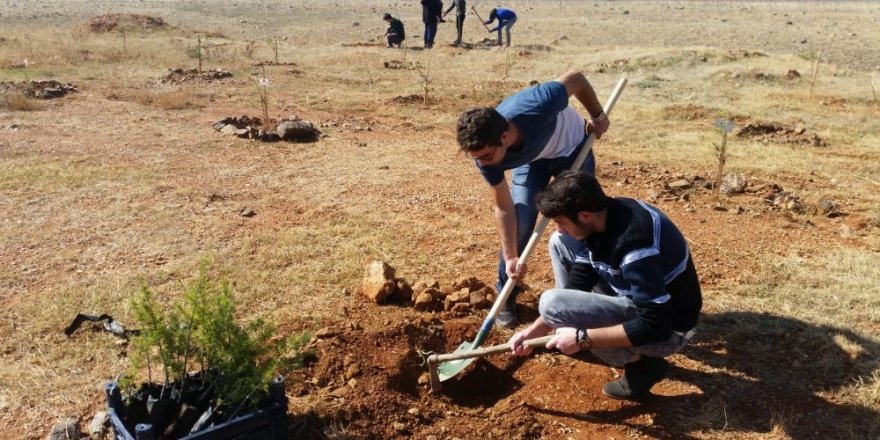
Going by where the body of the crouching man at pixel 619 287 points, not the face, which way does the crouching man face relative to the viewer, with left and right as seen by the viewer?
facing to the left of the viewer

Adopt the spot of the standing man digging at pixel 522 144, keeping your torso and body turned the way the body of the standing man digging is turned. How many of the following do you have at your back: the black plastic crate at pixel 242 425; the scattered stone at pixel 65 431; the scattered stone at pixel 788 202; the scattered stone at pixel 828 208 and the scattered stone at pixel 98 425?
2

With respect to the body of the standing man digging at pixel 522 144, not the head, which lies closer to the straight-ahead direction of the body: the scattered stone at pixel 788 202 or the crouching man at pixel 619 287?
the crouching man

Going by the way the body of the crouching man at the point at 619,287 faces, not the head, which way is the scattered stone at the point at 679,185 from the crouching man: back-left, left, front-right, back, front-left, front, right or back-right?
right

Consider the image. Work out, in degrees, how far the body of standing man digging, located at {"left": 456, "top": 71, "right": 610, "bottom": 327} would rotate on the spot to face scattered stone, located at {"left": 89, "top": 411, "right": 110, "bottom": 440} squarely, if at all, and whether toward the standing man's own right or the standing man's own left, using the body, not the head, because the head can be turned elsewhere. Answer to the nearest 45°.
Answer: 0° — they already face it

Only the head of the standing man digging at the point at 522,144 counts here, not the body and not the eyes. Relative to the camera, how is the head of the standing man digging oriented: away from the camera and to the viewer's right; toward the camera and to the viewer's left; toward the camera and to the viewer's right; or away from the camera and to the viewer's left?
toward the camera and to the viewer's left

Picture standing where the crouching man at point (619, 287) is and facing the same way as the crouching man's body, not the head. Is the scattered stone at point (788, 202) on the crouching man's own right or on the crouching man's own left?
on the crouching man's own right

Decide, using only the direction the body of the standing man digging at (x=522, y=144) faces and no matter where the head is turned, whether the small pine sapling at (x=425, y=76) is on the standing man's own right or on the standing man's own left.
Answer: on the standing man's own right

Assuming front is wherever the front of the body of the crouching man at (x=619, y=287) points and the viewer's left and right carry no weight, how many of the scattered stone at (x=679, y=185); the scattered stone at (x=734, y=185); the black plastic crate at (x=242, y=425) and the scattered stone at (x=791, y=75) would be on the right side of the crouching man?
3

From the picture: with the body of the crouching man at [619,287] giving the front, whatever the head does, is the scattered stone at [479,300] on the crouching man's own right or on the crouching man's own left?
on the crouching man's own right

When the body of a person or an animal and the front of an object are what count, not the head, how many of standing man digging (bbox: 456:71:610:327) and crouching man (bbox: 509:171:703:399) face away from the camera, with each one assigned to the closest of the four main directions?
0
